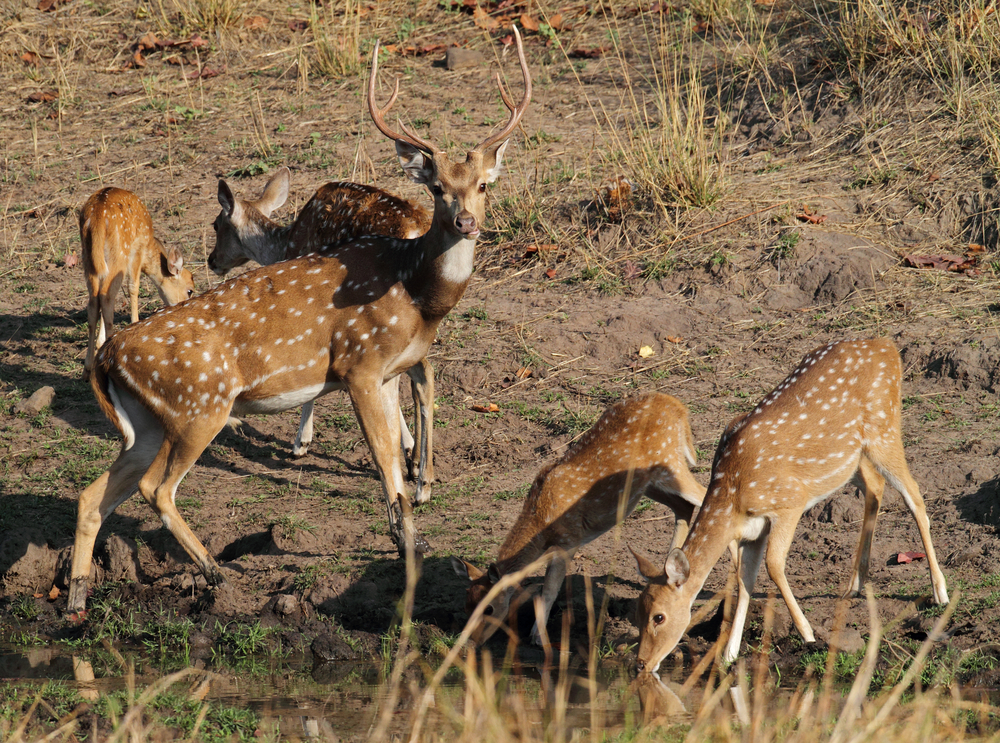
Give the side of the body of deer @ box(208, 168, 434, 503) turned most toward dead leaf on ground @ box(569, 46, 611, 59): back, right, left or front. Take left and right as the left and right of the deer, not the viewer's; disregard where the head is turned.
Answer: right

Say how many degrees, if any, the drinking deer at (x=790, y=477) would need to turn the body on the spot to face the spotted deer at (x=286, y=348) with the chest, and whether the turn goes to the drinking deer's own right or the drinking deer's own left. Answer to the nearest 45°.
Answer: approximately 45° to the drinking deer's own right

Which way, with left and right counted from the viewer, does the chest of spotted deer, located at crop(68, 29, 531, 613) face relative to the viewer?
facing to the right of the viewer

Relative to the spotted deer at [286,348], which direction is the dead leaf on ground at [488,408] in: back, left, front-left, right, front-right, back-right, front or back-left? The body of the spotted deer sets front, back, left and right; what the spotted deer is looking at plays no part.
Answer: front-left

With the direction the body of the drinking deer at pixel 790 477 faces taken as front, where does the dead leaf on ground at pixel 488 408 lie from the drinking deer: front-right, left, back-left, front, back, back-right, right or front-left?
right

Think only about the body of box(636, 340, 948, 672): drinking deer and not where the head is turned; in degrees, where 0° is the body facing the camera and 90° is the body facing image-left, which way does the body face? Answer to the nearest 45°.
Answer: approximately 45°

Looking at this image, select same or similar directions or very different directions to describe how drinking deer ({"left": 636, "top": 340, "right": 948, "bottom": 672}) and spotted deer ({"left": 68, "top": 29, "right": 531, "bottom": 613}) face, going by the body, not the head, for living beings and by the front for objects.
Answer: very different directions
